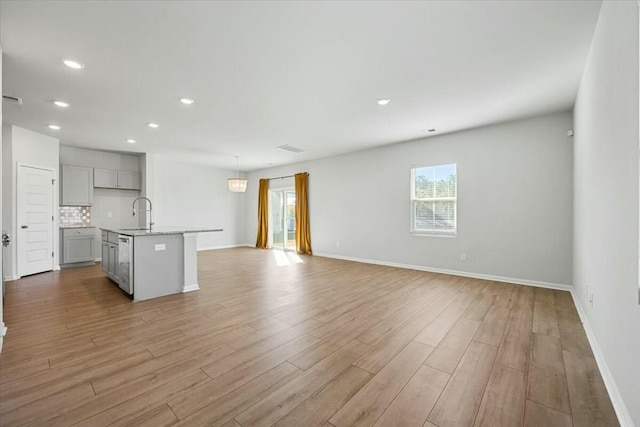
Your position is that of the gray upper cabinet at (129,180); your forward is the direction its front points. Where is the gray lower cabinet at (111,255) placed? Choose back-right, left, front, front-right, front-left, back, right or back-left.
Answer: front

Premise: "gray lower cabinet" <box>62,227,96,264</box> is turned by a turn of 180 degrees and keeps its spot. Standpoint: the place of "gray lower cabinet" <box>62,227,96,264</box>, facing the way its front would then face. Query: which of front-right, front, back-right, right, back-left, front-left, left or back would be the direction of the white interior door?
back-left

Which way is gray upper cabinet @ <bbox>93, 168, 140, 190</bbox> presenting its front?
toward the camera

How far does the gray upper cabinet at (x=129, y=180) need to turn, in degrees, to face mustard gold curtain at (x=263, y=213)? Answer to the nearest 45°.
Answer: approximately 90° to its left

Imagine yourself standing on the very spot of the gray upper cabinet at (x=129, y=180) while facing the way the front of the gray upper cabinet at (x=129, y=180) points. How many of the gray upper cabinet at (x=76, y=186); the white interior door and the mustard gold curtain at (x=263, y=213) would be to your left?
1

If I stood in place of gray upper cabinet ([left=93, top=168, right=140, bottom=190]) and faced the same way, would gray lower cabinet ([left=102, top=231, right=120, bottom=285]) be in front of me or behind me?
in front

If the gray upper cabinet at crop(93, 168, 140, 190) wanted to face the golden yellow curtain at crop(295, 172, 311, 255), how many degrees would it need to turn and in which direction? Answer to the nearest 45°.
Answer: approximately 45° to its left

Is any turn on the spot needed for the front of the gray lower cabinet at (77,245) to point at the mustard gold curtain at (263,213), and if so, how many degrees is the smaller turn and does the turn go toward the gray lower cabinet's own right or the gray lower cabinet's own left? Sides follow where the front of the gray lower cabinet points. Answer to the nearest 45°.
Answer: approximately 90° to the gray lower cabinet's own left

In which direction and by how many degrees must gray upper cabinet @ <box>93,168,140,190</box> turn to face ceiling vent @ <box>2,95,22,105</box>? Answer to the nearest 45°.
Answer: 0° — it already faces it

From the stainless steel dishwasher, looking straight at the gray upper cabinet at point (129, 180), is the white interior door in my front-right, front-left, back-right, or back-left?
front-left

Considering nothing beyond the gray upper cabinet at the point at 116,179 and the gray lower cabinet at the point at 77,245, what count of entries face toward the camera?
2

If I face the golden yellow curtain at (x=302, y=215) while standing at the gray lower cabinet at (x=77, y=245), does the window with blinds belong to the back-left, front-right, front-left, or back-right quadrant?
front-right
